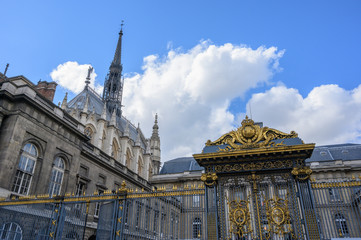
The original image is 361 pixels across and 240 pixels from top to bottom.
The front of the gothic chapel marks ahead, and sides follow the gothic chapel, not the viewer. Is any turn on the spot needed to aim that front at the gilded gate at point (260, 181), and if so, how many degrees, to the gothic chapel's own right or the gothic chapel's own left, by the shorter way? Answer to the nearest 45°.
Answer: approximately 135° to the gothic chapel's own right

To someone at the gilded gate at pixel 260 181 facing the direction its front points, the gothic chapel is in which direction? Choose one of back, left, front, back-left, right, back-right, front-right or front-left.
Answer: back-right

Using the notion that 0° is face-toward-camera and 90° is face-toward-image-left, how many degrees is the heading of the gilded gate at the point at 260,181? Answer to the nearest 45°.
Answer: approximately 0°

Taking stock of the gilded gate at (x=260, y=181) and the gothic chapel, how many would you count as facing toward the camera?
1

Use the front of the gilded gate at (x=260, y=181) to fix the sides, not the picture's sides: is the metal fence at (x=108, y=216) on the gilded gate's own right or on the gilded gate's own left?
on the gilded gate's own right

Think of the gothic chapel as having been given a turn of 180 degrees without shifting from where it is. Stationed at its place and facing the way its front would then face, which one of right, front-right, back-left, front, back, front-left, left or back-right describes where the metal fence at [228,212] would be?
front-left
